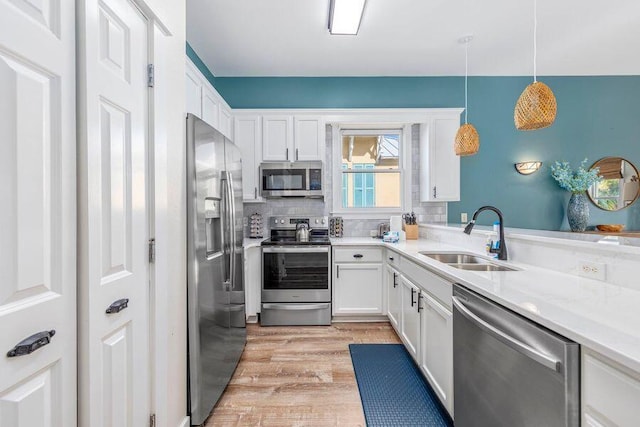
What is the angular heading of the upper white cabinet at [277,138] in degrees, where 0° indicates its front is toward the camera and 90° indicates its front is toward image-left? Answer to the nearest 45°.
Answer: approximately 0°

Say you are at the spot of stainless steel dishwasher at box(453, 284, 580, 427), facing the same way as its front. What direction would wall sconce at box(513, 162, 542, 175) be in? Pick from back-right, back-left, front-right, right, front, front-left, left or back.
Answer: back-right

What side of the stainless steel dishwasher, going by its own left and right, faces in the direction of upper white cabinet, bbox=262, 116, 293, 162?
right

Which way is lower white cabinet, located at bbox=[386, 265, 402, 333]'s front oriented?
to the viewer's left

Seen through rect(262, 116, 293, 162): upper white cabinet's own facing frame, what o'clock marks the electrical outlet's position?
The electrical outlet is roughly at 11 o'clock from the upper white cabinet.

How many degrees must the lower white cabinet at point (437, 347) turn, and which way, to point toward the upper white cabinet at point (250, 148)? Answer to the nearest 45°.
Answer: approximately 45° to its right

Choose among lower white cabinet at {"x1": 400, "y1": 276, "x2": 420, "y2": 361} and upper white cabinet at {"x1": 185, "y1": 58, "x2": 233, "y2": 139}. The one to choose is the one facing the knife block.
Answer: the upper white cabinet

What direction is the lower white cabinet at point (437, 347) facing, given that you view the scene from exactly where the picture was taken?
facing to the left of the viewer
